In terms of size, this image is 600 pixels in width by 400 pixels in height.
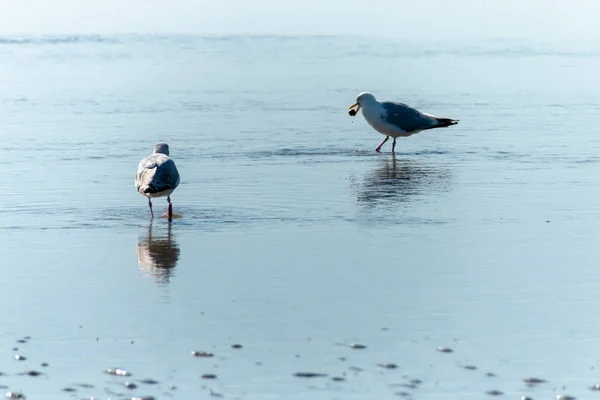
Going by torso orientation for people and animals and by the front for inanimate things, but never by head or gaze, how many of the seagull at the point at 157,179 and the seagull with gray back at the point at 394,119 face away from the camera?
1

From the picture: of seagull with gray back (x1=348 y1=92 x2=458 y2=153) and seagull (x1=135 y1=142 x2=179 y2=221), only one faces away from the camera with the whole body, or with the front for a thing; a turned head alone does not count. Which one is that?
the seagull

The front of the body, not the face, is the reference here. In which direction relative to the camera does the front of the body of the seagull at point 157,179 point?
away from the camera

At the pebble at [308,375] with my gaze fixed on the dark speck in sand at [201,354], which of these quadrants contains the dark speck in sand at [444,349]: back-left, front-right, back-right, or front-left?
back-right

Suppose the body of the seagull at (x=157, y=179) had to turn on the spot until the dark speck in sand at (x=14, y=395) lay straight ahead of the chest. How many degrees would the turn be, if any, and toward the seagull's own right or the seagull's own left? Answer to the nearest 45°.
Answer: approximately 180°

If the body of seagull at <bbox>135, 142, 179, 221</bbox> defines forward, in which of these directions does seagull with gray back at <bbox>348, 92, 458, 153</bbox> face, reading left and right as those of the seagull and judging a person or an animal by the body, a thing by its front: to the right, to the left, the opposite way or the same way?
to the left

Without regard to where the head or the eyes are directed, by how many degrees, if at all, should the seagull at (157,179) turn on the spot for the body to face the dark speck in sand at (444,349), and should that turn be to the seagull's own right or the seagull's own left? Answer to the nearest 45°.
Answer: approximately 180°

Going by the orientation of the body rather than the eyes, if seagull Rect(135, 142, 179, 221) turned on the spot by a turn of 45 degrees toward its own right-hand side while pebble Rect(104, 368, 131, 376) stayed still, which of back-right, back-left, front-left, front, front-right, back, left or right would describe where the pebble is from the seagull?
back-right

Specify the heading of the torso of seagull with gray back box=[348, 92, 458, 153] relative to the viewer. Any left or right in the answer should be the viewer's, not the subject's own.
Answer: facing to the left of the viewer

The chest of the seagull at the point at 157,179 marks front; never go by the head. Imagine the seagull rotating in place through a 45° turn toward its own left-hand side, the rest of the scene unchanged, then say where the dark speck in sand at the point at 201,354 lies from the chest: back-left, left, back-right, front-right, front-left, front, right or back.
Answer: back-left

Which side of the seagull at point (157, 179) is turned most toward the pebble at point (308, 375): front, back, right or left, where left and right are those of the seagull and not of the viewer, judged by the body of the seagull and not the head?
back
